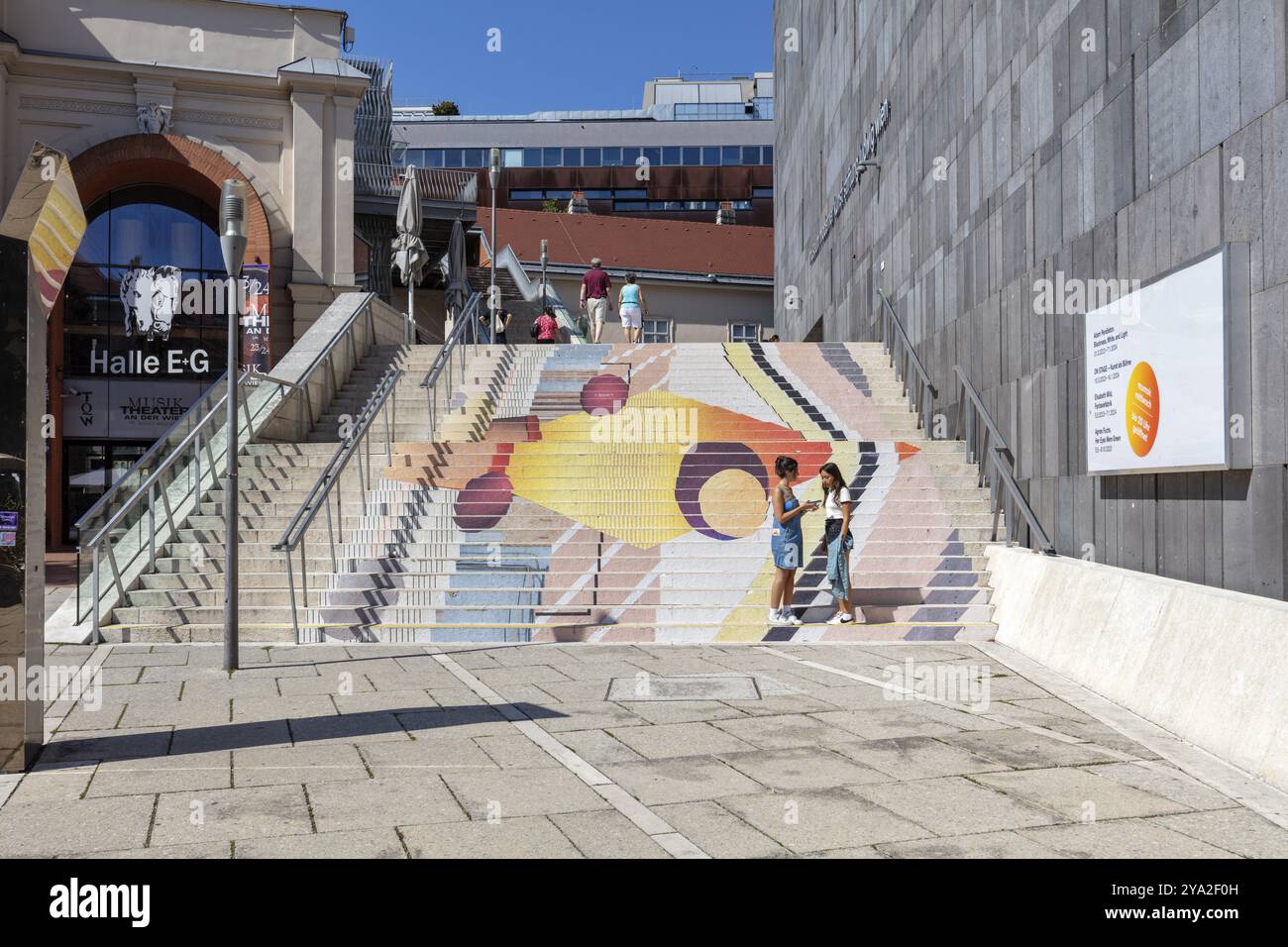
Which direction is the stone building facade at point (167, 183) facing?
toward the camera

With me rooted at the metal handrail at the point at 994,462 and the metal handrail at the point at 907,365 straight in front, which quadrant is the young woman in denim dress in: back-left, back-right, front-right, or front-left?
back-left

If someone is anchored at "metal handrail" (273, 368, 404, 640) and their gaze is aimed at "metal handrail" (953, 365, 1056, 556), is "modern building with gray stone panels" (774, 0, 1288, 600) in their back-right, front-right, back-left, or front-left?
front-left

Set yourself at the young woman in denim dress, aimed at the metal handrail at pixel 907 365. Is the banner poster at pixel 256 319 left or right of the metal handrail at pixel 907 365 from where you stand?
left

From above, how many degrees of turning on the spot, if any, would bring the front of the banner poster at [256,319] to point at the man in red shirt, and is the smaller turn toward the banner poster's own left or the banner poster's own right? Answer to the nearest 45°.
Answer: approximately 90° to the banner poster's own left

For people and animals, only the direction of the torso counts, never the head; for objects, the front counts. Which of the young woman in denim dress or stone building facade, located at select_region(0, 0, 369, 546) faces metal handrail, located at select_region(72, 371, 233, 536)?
the stone building facade

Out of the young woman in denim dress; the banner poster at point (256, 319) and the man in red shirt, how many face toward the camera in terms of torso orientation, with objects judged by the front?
1

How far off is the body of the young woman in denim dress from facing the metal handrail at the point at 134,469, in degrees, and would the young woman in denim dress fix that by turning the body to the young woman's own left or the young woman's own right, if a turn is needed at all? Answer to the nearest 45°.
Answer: approximately 180°

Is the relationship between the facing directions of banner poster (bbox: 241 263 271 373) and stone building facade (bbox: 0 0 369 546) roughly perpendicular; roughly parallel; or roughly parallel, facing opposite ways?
roughly parallel

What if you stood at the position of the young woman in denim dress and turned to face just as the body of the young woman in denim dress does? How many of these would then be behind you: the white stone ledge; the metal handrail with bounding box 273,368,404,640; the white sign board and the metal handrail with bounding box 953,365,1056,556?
1

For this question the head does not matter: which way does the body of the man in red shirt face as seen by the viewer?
away from the camera

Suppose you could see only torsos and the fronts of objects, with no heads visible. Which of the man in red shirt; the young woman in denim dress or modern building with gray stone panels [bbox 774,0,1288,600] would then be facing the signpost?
the modern building with gray stone panels

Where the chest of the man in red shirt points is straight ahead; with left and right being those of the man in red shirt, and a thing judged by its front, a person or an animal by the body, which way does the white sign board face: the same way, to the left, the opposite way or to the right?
to the left

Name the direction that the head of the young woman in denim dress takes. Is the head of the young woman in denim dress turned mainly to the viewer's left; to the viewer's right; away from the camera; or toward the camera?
to the viewer's right

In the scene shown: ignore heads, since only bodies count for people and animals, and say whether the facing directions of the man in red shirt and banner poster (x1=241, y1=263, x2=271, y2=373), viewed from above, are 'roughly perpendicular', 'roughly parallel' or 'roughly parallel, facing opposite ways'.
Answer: roughly parallel, facing opposite ways

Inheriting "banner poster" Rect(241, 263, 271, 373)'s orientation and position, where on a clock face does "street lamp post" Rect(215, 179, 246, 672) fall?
The street lamp post is roughly at 12 o'clock from the banner poster.

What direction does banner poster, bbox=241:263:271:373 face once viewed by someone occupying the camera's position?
facing the viewer

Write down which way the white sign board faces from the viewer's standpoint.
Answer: facing the viewer and to the left of the viewer

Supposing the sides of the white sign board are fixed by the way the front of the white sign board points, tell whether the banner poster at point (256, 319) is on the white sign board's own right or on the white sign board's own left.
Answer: on the white sign board's own right

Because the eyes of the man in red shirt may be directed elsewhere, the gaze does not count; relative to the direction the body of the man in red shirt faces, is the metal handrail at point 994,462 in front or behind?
behind

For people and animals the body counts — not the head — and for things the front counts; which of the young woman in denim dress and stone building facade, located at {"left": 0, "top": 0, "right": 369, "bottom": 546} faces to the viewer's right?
the young woman in denim dress

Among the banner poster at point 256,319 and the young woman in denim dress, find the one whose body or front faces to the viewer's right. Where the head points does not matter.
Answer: the young woman in denim dress

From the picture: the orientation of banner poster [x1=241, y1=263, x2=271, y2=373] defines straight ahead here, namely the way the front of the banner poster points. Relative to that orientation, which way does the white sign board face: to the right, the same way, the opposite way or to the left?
to the right

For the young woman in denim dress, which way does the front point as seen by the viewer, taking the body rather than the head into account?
to the viewer's right
